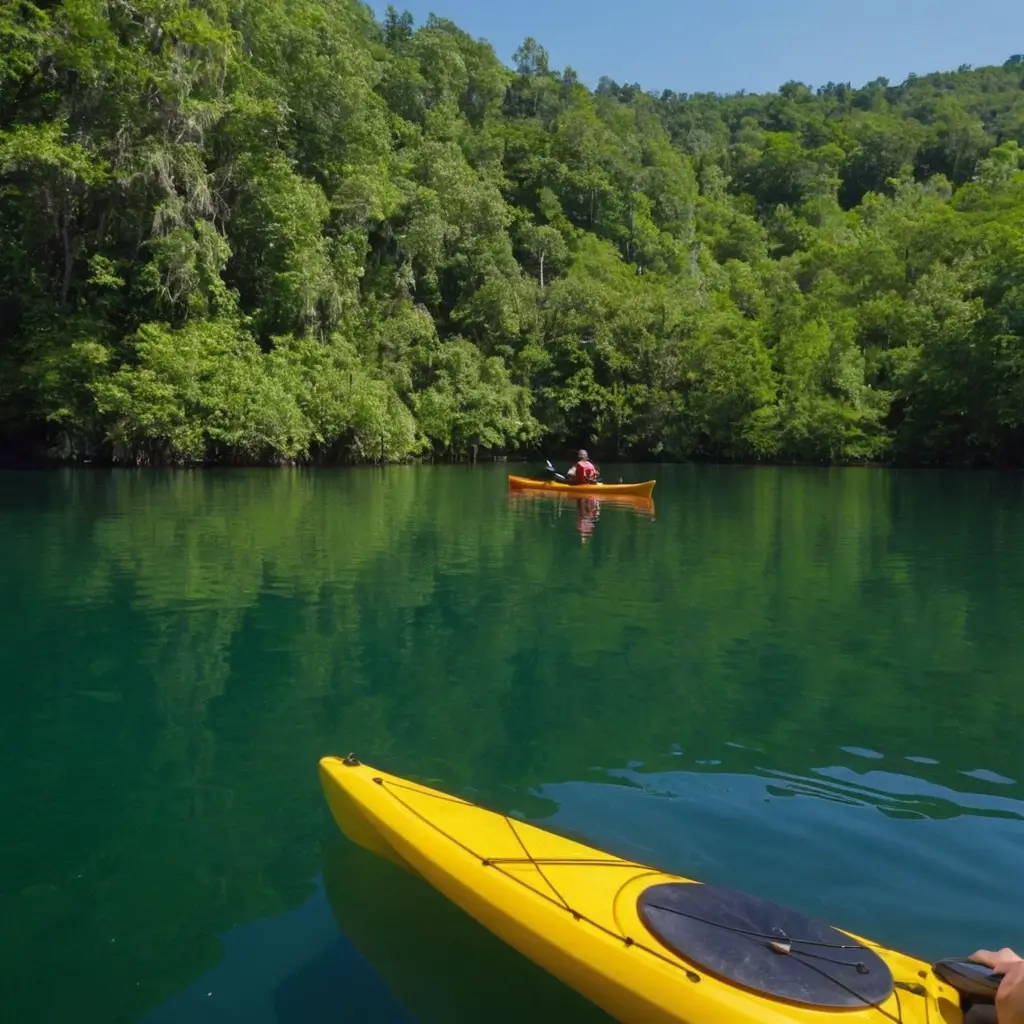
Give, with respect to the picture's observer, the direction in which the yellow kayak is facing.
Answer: facing away from the viewer and to the left of the viewer

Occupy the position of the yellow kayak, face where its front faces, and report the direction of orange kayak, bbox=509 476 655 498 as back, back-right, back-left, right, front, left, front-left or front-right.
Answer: front-right
